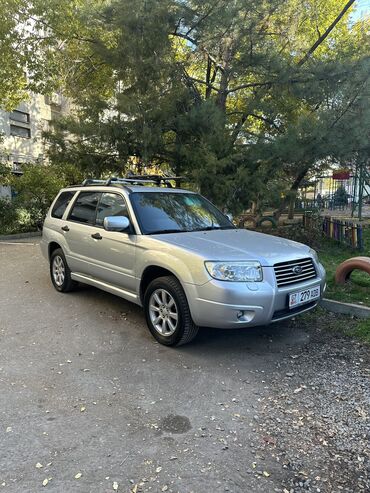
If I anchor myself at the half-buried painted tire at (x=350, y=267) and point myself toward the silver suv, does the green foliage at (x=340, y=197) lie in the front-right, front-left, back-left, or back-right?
back-right

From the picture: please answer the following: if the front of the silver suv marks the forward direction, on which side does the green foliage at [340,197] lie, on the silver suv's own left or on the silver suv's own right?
on the silver suv's own left

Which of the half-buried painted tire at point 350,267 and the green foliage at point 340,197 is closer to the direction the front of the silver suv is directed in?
the half-buried painted tire

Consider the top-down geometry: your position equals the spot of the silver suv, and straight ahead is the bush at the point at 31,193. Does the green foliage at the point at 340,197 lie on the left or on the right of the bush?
right

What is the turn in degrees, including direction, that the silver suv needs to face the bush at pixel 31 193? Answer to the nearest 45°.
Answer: approximately 180°

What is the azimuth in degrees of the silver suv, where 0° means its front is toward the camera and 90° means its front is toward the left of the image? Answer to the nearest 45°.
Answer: approximately 315°

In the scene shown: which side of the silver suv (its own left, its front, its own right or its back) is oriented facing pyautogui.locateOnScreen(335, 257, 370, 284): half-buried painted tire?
left

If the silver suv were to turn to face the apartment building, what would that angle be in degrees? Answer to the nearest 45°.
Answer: approximately 180°

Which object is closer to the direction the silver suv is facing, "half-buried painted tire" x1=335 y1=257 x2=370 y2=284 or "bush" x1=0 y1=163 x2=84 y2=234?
the half-buried painted tire
